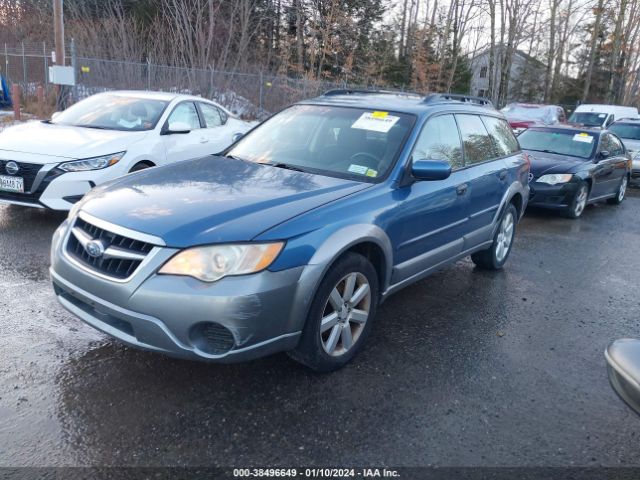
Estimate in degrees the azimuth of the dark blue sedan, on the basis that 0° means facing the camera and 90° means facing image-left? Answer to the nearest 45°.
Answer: approximately 45°

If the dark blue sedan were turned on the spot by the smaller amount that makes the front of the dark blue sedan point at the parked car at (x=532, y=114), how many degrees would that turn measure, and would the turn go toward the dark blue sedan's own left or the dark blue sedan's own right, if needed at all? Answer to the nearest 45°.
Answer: approximately 135° to the dark blue sedan's own right

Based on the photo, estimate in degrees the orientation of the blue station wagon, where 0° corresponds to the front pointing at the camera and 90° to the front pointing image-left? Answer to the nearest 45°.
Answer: approximately 45°

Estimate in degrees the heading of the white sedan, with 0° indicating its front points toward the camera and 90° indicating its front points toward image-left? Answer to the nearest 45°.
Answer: approximately 45°

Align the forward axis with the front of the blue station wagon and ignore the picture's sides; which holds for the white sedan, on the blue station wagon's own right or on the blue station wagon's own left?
on the blue station wagon's own right

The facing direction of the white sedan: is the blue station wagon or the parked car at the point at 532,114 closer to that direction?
the blue station wagon

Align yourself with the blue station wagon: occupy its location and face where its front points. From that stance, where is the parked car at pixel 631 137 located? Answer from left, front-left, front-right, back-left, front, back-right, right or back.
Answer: back
